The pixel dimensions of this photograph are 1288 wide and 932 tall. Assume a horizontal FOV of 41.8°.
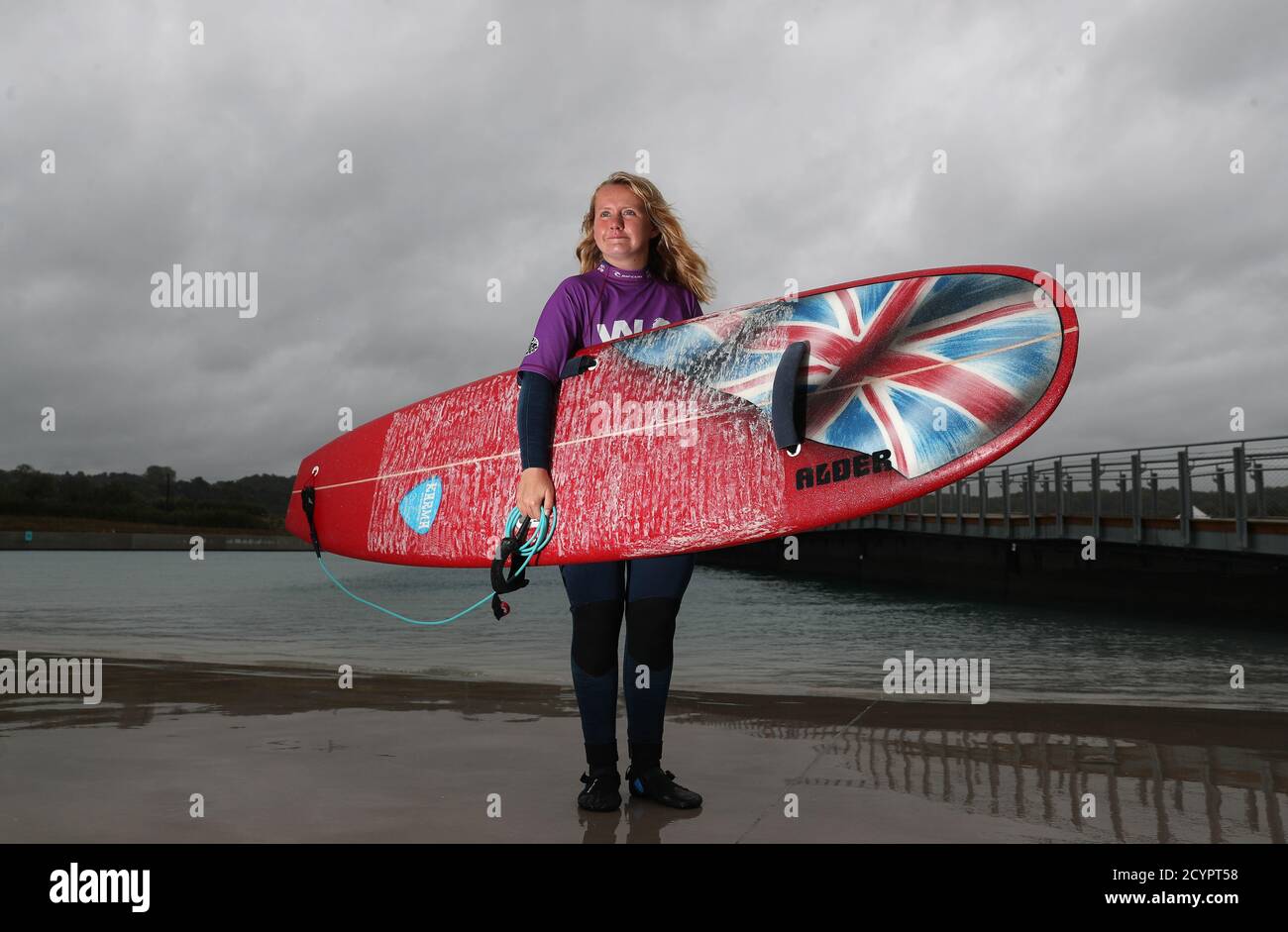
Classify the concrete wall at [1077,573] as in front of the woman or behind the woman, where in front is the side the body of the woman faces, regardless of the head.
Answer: behind

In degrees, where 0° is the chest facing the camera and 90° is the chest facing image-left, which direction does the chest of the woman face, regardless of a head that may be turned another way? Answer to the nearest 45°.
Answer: approximately 0°
